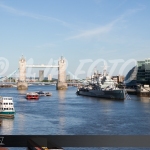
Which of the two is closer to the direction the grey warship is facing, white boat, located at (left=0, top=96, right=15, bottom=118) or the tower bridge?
the white boat
